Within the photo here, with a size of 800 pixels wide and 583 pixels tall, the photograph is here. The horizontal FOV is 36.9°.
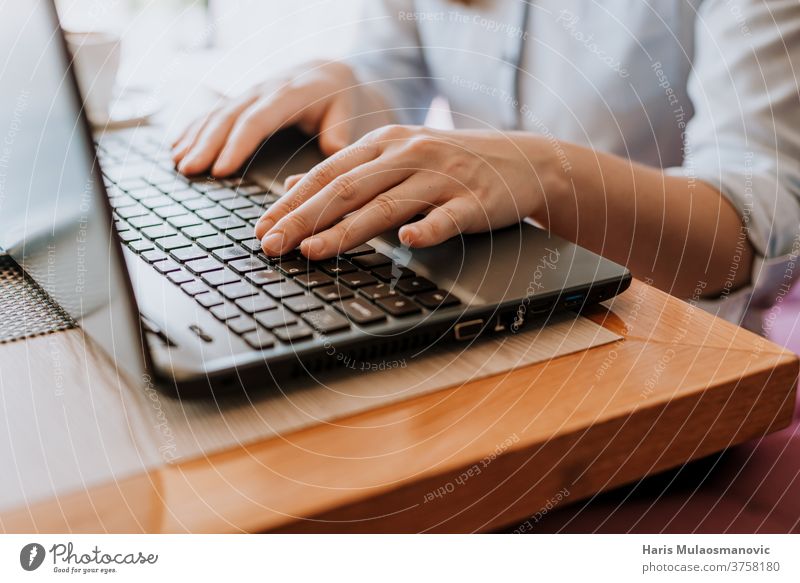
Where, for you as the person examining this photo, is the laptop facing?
facing away from the viewer and to the right of the viewer
